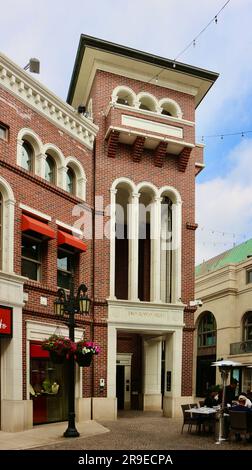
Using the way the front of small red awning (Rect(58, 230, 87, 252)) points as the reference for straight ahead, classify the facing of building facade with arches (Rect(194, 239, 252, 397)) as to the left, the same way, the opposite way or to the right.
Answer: to the right

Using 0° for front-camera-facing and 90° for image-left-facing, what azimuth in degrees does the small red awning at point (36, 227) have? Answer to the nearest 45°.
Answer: approximately 315°

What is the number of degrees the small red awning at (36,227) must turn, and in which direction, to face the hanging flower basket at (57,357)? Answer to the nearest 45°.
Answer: approximately 45° to its right

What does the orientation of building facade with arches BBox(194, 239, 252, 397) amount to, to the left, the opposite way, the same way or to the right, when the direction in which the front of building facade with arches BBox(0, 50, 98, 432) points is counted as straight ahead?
to the right

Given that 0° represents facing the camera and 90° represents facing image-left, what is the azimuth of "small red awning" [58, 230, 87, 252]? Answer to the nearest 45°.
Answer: approximately 315°

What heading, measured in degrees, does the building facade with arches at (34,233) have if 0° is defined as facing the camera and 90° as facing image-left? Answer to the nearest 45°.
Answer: approximately 315°
